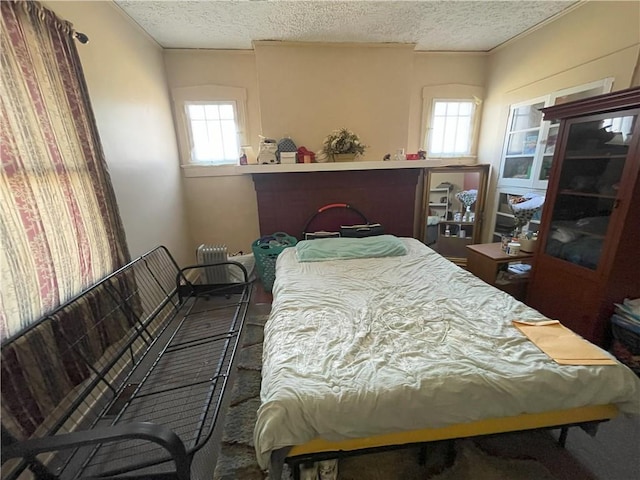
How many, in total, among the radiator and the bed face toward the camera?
2

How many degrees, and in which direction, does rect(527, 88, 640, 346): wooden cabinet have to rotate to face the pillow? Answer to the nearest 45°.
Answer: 0° — it already faces it

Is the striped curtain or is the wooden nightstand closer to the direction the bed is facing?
the striped curtain

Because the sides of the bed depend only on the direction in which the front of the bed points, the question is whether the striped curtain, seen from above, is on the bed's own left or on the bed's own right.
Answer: on the bed's own right

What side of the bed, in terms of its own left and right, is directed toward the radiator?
right

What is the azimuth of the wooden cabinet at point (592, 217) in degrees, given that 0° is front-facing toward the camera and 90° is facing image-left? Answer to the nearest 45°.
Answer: approximately 45°

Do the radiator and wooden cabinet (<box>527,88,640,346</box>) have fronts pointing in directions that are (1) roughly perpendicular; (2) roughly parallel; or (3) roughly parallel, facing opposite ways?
roughly perpendicular

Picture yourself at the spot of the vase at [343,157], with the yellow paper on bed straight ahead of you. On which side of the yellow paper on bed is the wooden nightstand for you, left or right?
left
